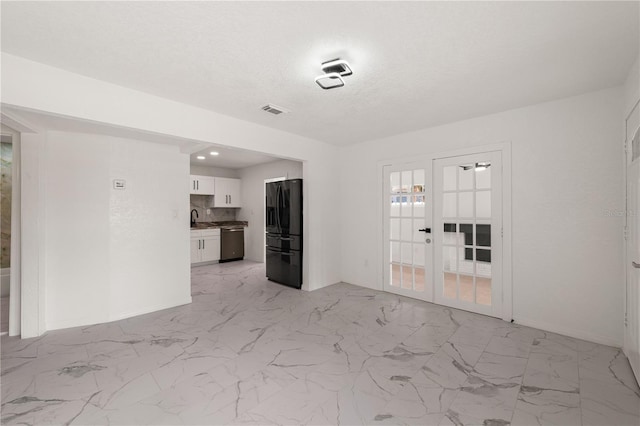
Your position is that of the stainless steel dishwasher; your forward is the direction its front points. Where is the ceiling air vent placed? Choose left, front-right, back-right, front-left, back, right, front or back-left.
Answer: front-right

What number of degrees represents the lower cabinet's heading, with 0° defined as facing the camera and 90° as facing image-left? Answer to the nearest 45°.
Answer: approximately 315°

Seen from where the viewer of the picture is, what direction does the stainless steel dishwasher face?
facing the viewer and to the right of the viewer

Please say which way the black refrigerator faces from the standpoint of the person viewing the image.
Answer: facing the viewer and to the left of the viewer

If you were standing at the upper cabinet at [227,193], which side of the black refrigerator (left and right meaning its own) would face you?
right

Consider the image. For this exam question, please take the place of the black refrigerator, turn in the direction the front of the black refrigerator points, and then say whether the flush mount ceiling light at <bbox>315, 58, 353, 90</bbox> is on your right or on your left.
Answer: on your left
